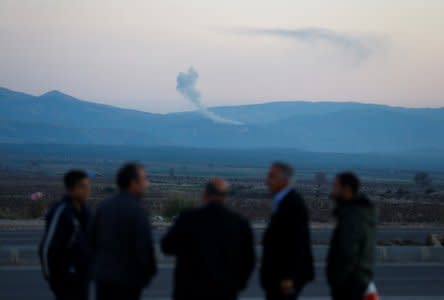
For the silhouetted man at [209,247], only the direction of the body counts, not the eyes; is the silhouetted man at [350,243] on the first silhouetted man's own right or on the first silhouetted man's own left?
on the first silhouetted man's own right

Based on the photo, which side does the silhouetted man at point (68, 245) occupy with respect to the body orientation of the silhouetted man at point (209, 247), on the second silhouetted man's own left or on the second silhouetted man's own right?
on the second silhouetted man's own left

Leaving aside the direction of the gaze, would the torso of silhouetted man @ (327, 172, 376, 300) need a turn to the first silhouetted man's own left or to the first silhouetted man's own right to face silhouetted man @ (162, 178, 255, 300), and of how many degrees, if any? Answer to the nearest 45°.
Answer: approximately 45° to the first silhouetted man's own left

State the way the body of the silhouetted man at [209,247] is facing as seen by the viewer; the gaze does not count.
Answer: away from the camera

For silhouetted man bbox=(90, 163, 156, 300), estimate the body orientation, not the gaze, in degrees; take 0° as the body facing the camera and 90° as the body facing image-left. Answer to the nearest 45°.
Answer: approximately 225°

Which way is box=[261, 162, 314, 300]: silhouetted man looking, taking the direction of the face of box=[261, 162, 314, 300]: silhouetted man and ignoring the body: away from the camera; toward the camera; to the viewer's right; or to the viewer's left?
to the viewer's left
